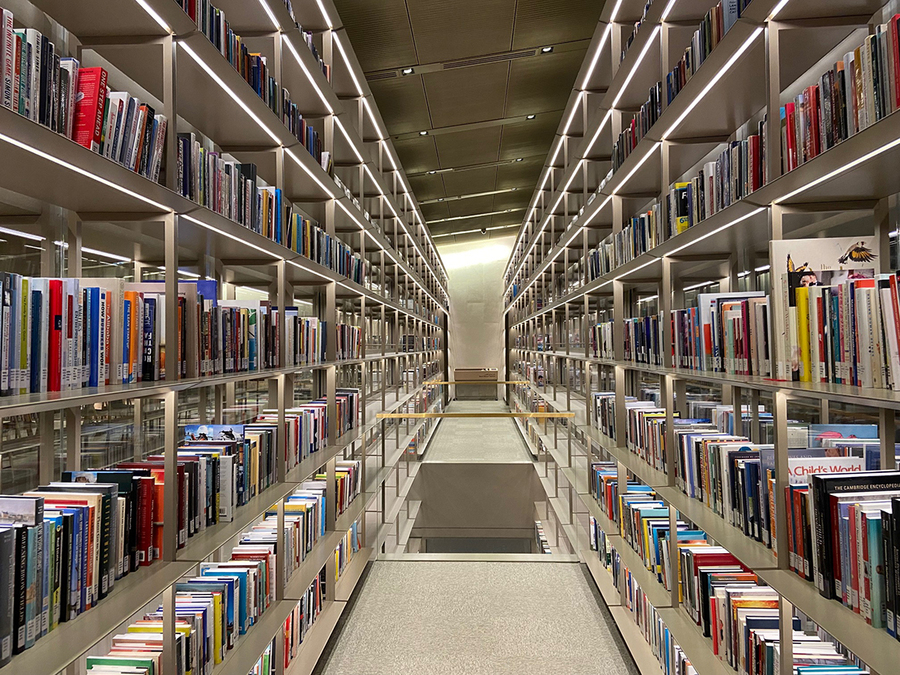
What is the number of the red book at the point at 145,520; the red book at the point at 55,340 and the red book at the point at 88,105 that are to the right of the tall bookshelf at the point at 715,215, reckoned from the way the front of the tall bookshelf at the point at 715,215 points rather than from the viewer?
0

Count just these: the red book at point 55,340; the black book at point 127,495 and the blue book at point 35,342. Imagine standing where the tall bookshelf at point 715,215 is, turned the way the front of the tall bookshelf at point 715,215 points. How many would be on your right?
0

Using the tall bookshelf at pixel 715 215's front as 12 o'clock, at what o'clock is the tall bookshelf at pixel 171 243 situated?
the tall bookshelf at pixel 171 243 is roughly at 11 o'clock from the tall bookshelf at pixel 715 215.

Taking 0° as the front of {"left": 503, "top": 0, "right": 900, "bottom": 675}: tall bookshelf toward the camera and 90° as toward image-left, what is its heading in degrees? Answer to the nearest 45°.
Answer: approximately 90°

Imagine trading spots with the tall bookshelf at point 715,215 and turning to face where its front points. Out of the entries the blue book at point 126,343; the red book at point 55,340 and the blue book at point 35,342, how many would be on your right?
0

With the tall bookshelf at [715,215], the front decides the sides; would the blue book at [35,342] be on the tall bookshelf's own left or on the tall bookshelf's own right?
on the tall bookshelf's own left

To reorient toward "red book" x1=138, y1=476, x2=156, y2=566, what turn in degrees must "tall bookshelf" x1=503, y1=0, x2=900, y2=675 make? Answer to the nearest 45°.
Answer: approximately 45° to its left

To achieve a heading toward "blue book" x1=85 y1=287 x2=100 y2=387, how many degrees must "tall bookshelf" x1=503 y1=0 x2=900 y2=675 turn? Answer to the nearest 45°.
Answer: approximately 45° to its left

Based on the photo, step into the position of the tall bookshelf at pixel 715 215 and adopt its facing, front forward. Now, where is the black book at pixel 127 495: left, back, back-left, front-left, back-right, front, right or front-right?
front-left

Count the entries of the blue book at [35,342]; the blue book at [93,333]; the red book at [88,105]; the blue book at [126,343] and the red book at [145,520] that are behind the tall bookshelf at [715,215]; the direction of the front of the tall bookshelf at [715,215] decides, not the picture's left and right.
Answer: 0

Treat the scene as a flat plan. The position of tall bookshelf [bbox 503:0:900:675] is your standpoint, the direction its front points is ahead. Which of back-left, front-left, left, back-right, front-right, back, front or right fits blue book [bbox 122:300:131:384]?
front-left
